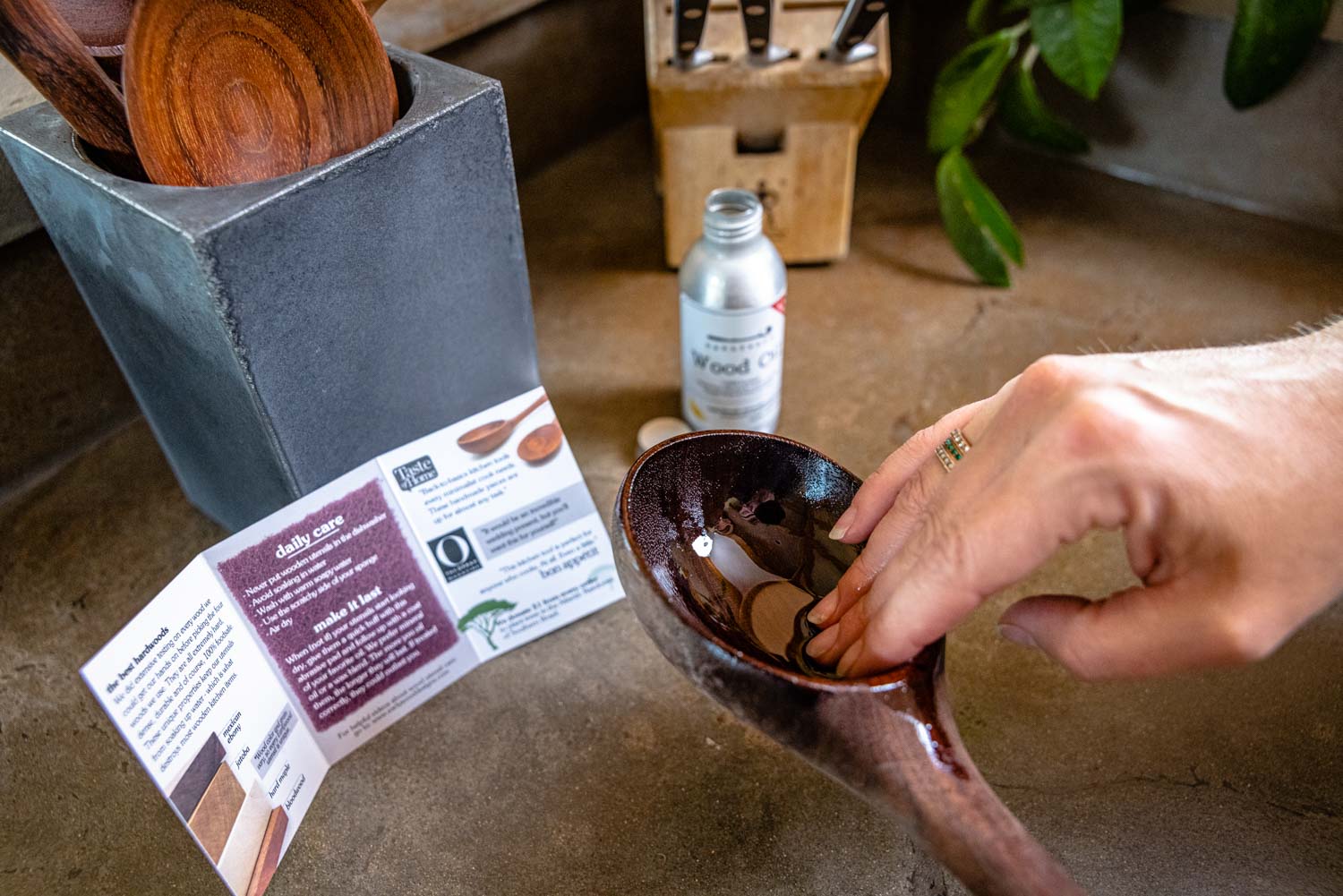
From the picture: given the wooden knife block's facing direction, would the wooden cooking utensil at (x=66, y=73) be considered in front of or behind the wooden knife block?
in front

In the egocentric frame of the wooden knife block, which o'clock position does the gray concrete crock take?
The gray concrete crock is roughly at 1 o'clock from the wooden knife block.

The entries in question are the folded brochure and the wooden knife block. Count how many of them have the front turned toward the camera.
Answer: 2

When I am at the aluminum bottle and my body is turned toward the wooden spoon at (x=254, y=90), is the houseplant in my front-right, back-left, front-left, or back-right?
back-right

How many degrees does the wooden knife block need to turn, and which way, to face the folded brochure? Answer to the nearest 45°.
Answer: approximately 45° to its right

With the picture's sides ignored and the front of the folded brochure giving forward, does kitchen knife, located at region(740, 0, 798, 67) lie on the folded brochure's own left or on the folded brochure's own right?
on the folded brochure's own left

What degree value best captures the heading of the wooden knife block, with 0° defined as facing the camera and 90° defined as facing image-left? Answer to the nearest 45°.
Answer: approximately 0°

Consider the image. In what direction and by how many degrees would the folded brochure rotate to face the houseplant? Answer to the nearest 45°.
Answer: approximately 90° to its left
